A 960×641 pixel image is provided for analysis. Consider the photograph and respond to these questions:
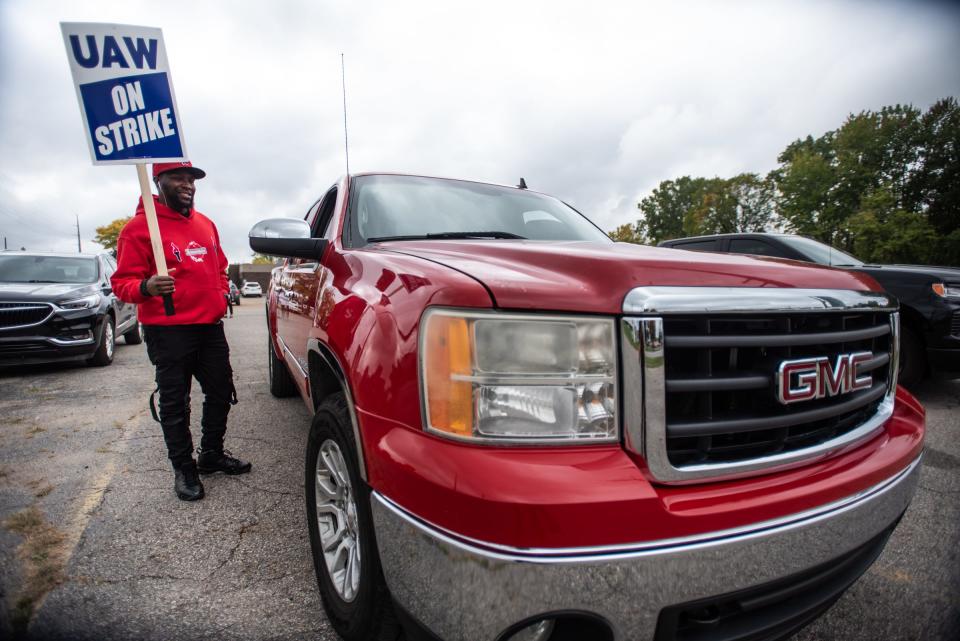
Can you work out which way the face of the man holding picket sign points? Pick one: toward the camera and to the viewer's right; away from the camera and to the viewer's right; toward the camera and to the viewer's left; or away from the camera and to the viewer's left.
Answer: toward the camera and to the viewer's right

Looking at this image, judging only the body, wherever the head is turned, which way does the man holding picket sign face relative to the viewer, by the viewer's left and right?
facing the viewer and to the right of the viewer

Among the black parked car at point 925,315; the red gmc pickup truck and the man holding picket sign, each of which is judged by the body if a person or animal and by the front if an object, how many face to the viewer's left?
0

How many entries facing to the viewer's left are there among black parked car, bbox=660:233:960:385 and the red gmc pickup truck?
0

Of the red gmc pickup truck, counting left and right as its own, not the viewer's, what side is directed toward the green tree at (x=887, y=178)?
left

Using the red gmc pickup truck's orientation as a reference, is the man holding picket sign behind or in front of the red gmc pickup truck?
behind

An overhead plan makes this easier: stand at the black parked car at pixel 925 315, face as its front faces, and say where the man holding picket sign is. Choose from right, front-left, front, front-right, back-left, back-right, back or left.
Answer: right

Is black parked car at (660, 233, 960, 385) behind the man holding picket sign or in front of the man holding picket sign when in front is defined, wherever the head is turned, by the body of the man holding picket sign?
in front

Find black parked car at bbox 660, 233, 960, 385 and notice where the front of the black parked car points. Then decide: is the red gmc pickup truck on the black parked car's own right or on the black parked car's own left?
on the black parked car's own right

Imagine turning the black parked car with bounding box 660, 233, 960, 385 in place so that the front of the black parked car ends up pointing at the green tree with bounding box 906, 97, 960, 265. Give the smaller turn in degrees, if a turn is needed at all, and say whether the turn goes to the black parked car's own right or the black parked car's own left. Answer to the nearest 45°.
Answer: approximately 135° to the black parked car's own left

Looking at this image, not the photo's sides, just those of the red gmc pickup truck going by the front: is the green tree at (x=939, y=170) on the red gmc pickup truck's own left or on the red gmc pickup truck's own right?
on the red gmc pickup truck's own left
